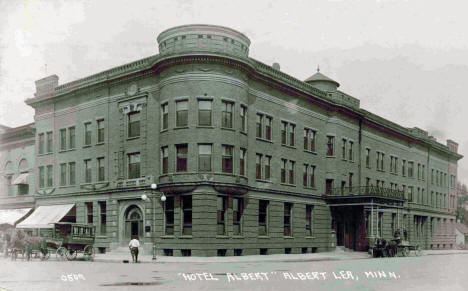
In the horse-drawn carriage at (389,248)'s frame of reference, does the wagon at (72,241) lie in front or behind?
in front

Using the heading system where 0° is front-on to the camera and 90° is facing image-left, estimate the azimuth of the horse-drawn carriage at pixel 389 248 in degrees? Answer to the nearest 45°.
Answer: approximately 45°
